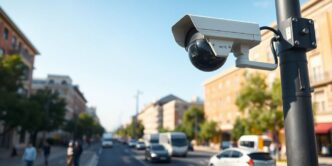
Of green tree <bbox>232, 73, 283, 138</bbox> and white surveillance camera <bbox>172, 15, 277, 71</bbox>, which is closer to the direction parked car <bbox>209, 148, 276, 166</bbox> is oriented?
the green tree

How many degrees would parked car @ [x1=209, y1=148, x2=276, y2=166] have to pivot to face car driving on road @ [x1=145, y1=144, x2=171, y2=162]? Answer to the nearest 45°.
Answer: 0° — it already faces it

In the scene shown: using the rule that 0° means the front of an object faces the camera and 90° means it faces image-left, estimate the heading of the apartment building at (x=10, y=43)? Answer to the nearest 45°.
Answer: approximately 315°

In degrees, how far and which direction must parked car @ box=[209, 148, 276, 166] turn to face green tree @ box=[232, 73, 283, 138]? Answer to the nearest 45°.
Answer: approximately 45° to its right

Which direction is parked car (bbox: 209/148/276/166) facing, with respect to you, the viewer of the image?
facing away from the viewer and to the left of the viewer

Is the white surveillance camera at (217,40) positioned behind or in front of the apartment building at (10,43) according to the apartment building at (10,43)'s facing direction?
in front

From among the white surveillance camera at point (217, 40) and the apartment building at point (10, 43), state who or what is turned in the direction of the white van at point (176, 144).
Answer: the apartment building

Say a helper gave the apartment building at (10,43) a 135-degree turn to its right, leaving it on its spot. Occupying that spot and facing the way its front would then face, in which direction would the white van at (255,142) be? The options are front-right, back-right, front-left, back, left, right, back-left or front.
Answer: back-left

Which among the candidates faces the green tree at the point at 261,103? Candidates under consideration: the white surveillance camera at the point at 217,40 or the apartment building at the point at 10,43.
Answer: the apartment building

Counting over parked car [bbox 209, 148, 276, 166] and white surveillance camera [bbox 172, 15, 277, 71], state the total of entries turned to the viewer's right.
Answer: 0

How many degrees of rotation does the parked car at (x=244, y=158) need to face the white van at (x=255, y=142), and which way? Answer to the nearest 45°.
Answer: approximately 45° to its right

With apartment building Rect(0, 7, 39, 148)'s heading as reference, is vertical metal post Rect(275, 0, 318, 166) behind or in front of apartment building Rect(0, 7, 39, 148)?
in front

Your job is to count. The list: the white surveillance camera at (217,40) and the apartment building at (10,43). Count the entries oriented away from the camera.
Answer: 0

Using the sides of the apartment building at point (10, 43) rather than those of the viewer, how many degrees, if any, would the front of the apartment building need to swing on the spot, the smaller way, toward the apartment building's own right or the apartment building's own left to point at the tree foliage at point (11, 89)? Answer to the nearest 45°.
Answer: approximately 45° to the apartment building's own right

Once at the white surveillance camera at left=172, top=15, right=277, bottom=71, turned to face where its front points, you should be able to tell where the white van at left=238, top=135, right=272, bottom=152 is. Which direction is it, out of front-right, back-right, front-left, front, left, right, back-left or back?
back-right
